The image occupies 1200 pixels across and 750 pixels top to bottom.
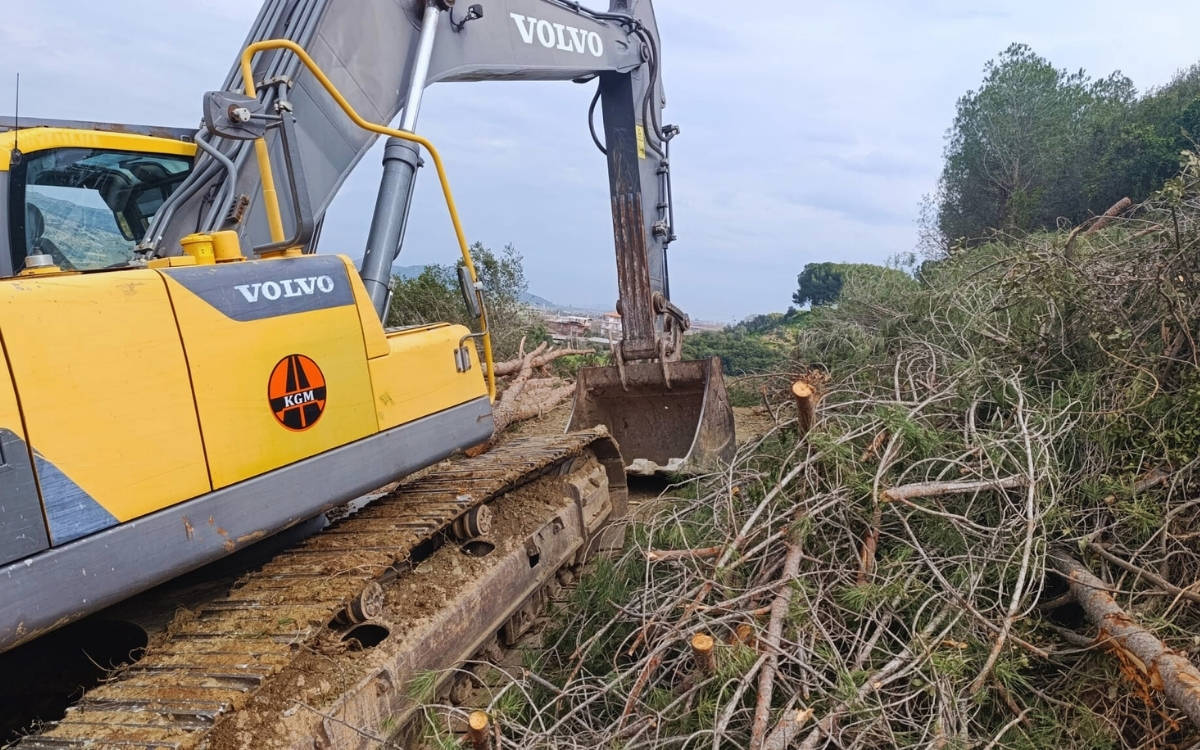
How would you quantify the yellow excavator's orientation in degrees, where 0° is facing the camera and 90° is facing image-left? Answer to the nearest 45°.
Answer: approximately 225°

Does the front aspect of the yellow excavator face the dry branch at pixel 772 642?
no

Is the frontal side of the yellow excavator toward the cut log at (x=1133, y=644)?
no

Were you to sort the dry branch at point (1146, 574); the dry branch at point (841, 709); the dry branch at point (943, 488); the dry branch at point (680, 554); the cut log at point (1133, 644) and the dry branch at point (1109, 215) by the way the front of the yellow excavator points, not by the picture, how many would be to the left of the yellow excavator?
0

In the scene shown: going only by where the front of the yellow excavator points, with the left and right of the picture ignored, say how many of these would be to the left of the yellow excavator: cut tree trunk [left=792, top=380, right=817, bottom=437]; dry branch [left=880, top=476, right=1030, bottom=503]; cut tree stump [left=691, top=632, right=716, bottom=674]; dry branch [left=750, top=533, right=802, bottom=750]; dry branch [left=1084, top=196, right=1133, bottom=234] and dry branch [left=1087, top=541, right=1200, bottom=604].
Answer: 0

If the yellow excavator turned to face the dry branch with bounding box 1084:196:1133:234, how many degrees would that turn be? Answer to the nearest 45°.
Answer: approximately 45° to its right

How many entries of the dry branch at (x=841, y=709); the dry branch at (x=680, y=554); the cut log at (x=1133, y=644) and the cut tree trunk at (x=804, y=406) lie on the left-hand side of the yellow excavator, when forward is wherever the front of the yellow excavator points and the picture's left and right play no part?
0

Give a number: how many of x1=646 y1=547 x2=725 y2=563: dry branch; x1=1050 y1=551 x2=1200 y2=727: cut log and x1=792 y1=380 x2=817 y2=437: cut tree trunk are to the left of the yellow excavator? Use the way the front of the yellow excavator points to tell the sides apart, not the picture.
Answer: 0

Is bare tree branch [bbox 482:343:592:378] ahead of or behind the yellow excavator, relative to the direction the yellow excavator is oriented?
ahead

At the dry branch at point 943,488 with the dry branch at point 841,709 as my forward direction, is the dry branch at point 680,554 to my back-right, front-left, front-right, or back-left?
front-right

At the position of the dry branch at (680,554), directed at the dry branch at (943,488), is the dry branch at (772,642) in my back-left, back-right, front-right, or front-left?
front-right

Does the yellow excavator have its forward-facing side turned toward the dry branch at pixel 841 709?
no

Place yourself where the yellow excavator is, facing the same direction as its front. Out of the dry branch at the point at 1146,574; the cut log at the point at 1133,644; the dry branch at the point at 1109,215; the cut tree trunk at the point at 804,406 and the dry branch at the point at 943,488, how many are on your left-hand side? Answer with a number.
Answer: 0

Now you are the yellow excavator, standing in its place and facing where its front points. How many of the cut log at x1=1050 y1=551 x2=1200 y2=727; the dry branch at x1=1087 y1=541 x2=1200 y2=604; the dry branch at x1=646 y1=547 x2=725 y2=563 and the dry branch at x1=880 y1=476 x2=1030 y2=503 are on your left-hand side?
0
